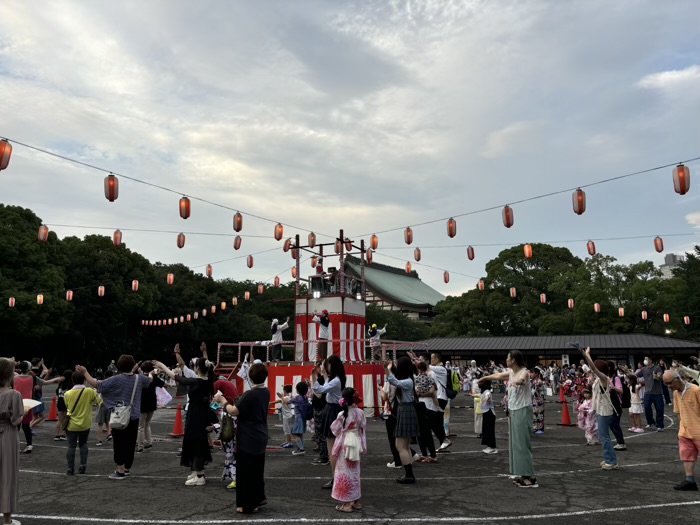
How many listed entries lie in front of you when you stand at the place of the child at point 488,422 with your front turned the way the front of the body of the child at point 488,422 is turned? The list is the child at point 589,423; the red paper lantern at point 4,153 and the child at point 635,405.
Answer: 1

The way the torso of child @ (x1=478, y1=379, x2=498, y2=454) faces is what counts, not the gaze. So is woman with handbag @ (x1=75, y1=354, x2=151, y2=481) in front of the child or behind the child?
in front

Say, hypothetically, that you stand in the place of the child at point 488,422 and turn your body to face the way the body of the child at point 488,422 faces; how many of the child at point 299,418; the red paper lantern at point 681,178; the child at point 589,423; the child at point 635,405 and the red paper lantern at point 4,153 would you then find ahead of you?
2

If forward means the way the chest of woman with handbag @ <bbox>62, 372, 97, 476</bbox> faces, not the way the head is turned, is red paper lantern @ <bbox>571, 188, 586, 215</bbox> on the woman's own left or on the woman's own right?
on the woman's own right

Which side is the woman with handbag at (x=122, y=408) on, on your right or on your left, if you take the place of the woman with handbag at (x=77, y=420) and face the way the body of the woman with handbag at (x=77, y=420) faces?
on your right

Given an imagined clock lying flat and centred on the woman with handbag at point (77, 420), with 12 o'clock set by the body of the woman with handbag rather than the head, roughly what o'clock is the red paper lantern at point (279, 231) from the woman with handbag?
The red paper lantern is roughly at 1 o'clock from the woman with handbag.

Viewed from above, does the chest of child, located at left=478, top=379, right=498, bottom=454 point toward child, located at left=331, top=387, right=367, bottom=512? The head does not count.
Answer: no

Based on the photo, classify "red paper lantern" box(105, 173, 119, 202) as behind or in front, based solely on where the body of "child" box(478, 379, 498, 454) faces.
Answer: in front

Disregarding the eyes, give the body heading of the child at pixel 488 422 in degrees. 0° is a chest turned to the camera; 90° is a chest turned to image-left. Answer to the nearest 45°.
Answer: approximately 90°

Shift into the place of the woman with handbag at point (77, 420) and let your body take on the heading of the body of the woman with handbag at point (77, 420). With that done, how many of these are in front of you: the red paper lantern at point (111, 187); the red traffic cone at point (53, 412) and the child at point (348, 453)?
2

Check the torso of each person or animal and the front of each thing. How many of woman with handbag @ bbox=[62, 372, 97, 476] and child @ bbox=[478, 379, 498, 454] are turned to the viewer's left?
1

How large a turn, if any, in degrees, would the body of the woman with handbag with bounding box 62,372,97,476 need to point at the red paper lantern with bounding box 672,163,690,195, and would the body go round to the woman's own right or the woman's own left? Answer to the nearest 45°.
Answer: approximately 90° to the woman's own right

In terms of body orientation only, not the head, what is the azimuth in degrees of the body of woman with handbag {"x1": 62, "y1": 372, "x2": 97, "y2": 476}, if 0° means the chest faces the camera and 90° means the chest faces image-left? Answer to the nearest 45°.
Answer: approximately 180°

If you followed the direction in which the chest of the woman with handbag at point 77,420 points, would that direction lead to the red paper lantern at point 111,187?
yes
